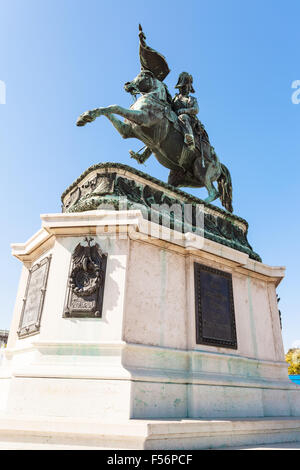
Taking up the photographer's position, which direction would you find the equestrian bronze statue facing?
facing the viewer and to the left of the viewer
